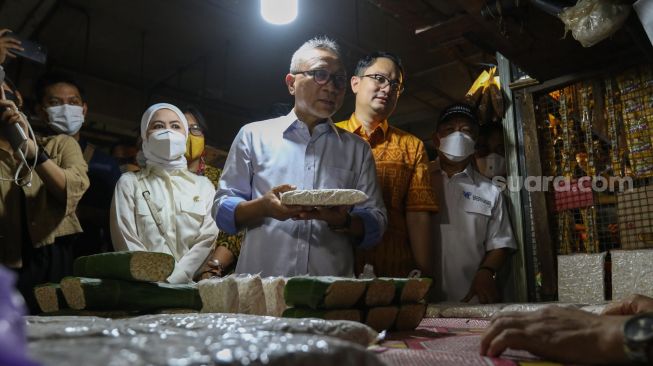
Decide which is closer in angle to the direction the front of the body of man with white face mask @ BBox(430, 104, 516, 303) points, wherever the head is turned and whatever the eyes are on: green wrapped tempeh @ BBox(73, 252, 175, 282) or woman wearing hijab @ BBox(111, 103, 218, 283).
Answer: the green wrapped tempeh

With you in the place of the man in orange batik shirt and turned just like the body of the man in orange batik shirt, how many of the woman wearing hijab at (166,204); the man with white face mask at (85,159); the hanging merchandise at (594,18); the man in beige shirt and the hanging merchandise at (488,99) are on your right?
3

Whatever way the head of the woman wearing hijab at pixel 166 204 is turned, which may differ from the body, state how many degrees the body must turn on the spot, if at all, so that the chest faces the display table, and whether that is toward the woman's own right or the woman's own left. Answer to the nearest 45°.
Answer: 0° — they already face it

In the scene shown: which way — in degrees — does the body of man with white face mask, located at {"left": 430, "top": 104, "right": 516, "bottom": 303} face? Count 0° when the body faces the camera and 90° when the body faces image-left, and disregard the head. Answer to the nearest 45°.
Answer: approximately 0°

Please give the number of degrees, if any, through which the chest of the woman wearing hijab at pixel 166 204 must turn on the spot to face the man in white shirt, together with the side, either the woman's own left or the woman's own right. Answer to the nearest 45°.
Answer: approximately 45° to the woman's own left

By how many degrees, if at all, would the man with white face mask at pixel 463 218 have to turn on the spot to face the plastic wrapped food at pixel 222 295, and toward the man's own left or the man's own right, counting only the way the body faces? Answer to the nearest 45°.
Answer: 0° — they already face it

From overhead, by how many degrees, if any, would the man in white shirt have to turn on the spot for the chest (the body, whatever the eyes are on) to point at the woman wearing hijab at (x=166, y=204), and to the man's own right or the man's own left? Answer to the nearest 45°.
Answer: approximately 135° to the man's own right

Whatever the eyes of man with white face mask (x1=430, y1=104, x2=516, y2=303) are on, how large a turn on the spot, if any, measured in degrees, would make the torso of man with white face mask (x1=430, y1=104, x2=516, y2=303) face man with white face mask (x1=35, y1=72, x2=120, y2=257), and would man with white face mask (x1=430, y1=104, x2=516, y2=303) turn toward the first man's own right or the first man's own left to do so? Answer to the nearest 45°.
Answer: approximately 90° to the first man's own right

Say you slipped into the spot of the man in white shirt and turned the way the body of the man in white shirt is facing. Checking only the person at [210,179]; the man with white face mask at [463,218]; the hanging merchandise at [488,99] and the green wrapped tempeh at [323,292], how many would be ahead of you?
1
